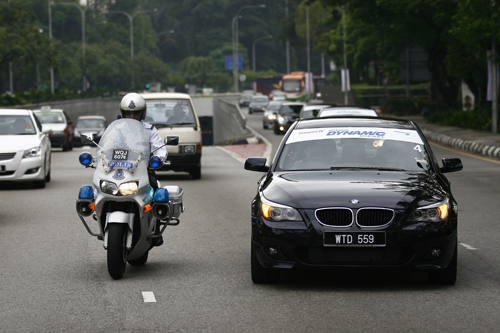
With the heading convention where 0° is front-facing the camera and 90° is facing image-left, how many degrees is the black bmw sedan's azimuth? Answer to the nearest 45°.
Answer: approximately 0°

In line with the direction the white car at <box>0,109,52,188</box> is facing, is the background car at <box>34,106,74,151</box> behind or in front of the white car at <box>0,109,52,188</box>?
behind

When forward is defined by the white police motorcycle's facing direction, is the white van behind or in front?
behind

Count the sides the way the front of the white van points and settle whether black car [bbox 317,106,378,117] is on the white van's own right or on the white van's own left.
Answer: on the white van's own left

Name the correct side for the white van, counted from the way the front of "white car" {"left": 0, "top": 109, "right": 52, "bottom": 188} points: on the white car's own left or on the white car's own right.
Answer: on the white car's own left

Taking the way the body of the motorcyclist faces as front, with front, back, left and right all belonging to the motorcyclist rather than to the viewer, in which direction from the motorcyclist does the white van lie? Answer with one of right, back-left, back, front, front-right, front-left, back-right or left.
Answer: back

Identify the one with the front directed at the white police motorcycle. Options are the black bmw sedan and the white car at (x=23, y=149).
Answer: the white car
